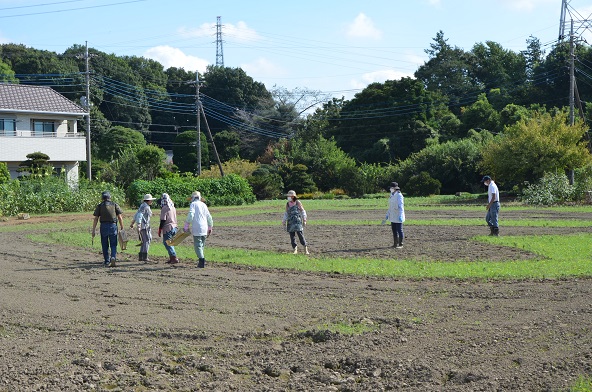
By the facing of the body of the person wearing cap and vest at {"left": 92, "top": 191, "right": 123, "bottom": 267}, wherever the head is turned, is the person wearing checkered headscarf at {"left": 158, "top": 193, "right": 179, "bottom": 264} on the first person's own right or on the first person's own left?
on the first person's own right

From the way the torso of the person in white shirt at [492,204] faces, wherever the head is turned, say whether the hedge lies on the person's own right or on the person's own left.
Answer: on the person's own right

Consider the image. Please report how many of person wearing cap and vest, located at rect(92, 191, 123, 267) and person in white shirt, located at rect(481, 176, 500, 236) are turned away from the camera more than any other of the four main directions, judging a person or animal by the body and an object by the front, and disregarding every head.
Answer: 1

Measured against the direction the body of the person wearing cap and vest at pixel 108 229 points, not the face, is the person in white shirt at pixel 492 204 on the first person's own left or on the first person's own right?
on the first person's own right

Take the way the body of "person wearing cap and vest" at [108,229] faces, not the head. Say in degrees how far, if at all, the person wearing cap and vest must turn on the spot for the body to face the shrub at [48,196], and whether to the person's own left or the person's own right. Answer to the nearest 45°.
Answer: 0° — they already face it

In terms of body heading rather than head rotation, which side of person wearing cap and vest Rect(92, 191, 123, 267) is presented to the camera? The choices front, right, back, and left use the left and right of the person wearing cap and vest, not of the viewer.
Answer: back

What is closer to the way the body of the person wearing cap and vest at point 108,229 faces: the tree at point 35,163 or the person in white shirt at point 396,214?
the tree

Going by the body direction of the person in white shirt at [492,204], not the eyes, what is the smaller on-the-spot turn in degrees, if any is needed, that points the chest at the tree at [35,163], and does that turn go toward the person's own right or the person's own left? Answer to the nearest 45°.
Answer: approximately 45° to the person's own right

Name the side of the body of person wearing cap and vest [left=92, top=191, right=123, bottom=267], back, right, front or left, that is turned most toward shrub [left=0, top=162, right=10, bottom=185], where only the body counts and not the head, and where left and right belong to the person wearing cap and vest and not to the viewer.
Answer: front
